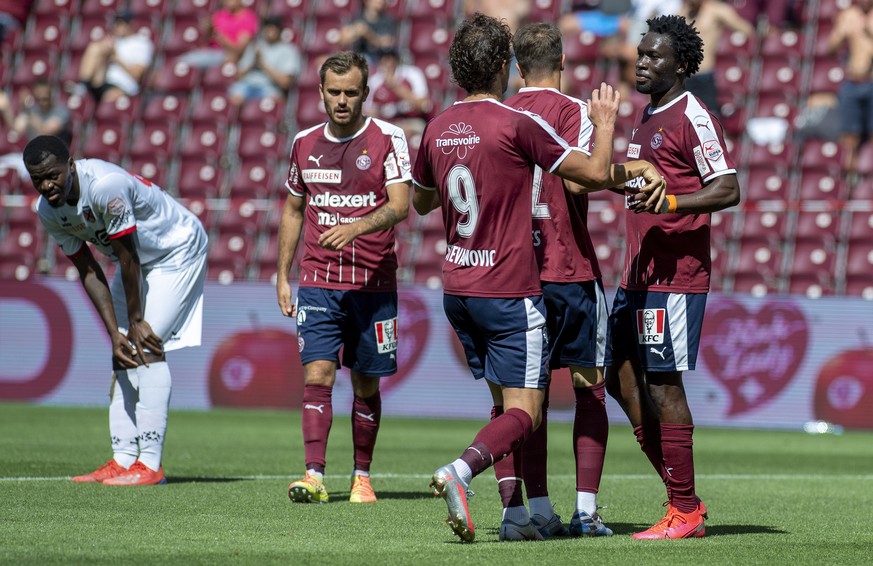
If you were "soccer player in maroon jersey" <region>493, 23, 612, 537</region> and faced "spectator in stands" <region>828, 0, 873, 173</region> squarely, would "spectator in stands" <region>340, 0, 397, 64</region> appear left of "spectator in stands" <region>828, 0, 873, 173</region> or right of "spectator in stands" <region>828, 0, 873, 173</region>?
left

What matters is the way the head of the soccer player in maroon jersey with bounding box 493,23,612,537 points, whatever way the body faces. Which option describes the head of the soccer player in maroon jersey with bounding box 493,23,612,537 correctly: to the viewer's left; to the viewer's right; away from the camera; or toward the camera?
away from the camera

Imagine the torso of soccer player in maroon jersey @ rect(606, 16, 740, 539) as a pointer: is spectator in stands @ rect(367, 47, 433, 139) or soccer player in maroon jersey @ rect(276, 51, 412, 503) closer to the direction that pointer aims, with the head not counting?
the soccer player in maroon jersey

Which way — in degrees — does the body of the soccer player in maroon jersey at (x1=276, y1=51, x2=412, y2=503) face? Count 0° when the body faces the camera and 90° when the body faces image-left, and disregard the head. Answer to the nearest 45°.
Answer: approximately 0°
